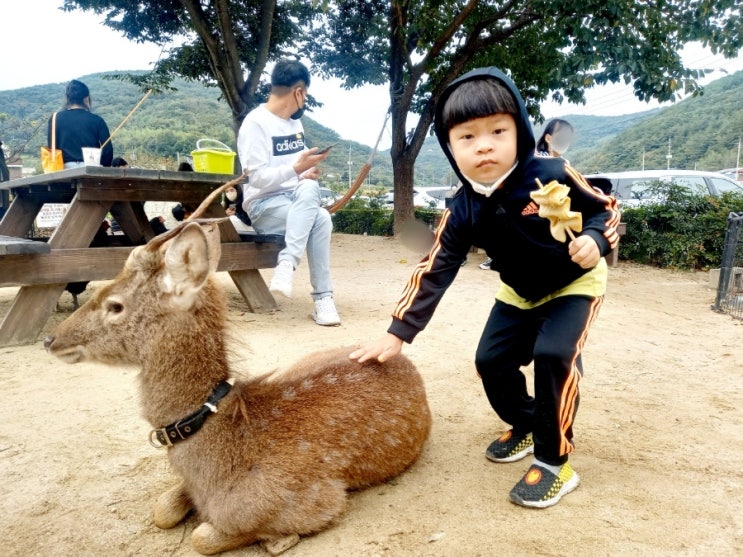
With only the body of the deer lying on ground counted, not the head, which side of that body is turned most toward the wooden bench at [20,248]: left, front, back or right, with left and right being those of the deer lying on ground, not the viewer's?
right

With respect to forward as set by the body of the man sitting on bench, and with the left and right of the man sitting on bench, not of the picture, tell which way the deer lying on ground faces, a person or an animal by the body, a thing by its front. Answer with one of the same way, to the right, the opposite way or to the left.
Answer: to the right

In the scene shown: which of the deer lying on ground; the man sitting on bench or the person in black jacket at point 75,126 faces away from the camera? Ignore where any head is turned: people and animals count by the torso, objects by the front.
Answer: the person in black jacket

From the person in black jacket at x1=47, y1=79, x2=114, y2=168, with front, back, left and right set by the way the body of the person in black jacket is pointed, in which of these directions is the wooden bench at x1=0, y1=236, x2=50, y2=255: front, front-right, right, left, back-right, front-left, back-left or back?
back

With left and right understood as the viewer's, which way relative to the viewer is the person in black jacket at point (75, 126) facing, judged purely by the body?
facing away from the viewer

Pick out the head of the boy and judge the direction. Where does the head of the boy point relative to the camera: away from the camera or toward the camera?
toward the camera

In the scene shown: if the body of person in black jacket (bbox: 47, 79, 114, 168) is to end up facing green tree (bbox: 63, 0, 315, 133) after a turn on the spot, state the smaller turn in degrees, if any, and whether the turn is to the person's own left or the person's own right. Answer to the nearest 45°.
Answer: approximately 45° to the person's own right

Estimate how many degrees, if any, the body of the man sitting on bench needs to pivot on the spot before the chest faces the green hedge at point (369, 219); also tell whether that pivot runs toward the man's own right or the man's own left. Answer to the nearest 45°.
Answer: approximately 135° to the man's own left

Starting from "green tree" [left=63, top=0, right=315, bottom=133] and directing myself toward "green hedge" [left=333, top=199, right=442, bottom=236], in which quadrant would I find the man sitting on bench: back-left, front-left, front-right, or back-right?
back-right

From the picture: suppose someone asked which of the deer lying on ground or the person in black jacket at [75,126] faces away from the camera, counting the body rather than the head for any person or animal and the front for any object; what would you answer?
the person in black jacket

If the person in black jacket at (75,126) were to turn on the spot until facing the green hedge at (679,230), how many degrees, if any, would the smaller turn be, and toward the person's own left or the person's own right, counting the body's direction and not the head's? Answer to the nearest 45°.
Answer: approximately 90° to the person's own right

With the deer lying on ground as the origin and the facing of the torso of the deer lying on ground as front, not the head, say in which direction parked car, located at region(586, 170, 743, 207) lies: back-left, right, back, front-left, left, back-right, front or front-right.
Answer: back

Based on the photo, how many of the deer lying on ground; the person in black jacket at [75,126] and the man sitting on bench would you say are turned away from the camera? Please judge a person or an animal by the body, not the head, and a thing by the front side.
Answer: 1

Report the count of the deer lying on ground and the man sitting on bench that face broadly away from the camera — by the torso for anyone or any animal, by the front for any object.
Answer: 0

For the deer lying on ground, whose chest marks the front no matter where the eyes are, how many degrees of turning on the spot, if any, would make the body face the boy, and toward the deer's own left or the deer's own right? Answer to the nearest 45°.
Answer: approximately 135° to the deer's own left

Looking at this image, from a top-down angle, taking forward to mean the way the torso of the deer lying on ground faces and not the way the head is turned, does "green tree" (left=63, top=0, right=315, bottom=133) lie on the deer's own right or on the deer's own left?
on the deer's own right

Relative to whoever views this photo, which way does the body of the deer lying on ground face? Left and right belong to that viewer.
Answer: facing the viewer and to the left of the viewer
